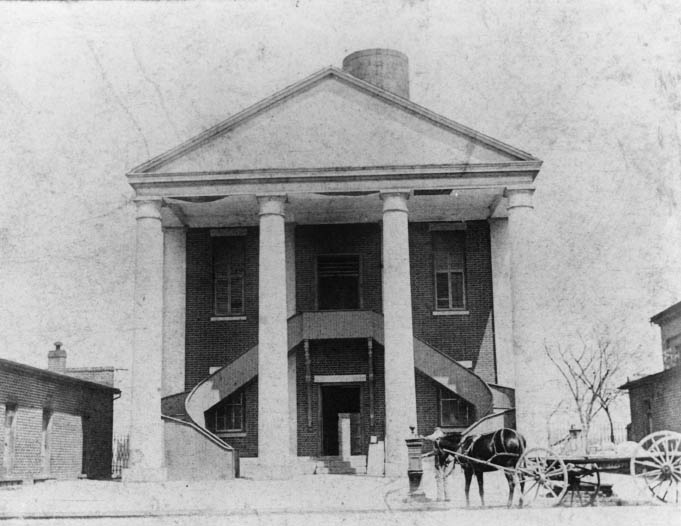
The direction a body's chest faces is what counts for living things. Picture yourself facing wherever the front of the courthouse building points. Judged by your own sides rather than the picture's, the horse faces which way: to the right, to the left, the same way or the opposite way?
to the right

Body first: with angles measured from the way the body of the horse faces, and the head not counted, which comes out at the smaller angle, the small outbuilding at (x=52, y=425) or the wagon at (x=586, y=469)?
the small outbuilding

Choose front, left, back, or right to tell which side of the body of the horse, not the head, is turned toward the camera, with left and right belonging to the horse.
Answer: left

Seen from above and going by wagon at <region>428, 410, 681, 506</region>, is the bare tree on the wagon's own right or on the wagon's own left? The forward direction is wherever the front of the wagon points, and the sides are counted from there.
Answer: on the wagon's own right

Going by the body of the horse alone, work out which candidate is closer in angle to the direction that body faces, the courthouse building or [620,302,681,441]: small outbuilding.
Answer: the courthouse building

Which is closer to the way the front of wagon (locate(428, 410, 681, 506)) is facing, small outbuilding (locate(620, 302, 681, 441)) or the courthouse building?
the courthouse building

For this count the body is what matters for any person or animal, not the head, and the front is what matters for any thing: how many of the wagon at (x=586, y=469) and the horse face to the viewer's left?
2

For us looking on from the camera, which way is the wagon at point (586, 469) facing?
facing to the left of the viewer

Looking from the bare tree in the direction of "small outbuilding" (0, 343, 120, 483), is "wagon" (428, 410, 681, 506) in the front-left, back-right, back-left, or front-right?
front-left

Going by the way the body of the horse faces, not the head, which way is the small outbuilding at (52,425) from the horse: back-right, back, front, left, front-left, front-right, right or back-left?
front-right

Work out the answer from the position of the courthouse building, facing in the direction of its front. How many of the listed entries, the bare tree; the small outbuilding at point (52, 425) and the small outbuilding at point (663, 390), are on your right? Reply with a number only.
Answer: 1

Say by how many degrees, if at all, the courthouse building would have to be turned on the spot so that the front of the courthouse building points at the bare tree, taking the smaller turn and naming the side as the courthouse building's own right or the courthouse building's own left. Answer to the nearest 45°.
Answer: approximately 135° to the courthouse building's own left

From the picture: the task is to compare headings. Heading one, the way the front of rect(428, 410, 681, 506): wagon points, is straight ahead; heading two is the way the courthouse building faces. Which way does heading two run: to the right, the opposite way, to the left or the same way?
to the left

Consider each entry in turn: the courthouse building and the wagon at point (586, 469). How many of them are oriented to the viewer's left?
1

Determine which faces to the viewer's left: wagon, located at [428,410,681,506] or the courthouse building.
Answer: the wagon

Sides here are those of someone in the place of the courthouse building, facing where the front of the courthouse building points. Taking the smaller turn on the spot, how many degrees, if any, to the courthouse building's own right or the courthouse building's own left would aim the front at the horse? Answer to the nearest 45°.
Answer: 0° — it already faces it

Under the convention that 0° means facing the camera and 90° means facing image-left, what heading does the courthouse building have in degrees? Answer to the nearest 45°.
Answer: approximately 0°

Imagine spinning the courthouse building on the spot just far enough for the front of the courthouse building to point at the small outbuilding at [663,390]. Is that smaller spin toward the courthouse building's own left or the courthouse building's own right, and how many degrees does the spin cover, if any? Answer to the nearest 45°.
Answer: approximately 135° to the courthouse building's own left
